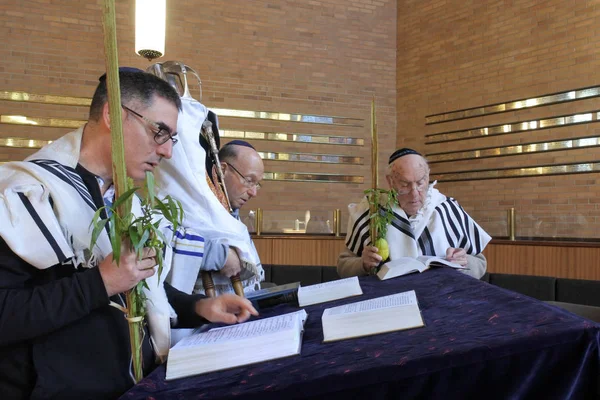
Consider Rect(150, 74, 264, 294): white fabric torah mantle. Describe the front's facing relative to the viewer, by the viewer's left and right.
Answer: facing to the right of the viewer

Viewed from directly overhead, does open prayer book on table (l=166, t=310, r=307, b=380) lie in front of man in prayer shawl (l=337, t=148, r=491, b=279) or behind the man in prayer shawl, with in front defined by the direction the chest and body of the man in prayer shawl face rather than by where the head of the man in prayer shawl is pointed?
in front

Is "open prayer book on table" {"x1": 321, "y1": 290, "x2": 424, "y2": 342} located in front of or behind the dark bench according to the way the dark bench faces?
in front

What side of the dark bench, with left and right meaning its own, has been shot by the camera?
front

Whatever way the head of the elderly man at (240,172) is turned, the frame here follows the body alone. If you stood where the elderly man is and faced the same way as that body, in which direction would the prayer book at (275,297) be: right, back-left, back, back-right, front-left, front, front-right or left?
front-right

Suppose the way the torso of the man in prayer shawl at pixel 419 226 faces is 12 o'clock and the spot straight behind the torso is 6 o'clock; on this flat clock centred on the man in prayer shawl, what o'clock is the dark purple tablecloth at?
The dark purple tablecloth is roughly at 12 o'clock from the man in prayer shawl.

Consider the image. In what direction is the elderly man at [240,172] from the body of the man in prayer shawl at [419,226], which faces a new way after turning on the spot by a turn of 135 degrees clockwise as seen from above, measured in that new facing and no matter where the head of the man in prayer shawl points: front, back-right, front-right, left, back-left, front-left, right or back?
left

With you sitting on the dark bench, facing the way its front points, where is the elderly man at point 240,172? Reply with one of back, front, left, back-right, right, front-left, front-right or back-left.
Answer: front-right

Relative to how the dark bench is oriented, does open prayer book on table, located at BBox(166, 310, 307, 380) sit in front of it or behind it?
in front
